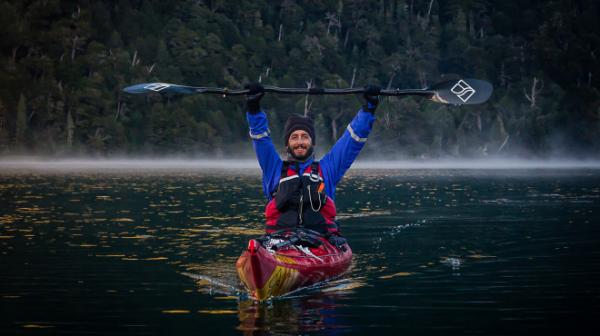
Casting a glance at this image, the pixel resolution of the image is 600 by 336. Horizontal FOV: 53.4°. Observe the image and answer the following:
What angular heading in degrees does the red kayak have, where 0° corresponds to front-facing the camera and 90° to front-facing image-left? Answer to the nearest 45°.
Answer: approximately 45°

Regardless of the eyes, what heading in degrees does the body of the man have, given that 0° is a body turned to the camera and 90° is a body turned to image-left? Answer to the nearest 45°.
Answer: approximately 0°
